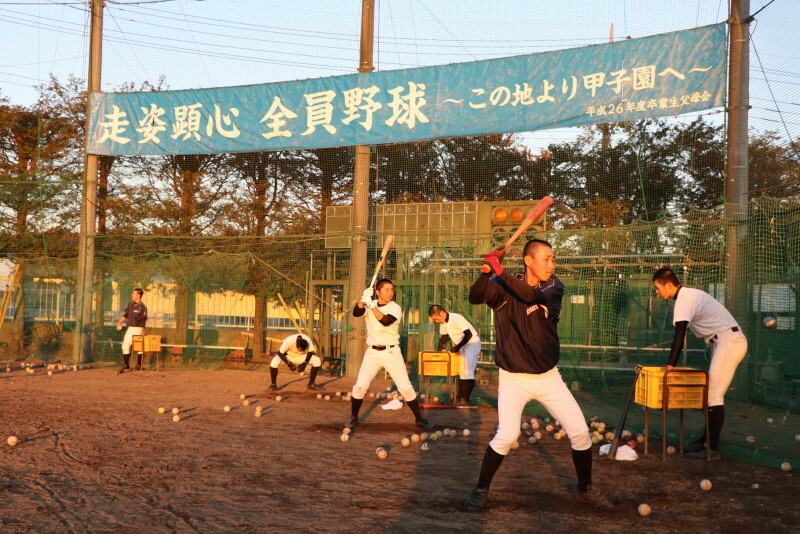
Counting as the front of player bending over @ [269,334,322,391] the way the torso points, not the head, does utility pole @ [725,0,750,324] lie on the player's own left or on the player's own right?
on the player's own left

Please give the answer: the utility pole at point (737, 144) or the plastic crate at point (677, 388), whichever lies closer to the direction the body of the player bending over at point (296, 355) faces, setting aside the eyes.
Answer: the plastic crate

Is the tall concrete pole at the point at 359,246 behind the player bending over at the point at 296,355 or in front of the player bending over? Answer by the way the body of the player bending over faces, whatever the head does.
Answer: behind

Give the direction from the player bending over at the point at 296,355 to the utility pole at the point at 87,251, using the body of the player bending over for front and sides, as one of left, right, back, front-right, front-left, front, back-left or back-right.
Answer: back-right

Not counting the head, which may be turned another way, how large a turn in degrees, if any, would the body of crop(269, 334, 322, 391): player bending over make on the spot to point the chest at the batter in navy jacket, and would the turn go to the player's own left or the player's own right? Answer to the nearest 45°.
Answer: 0° — they already face them

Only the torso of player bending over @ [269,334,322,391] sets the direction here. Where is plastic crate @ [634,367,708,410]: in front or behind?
in front

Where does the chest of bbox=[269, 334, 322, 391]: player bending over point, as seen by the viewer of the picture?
toward the camera

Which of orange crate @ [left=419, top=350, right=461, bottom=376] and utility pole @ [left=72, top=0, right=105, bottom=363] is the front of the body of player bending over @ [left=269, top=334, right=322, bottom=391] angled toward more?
the orange crate
